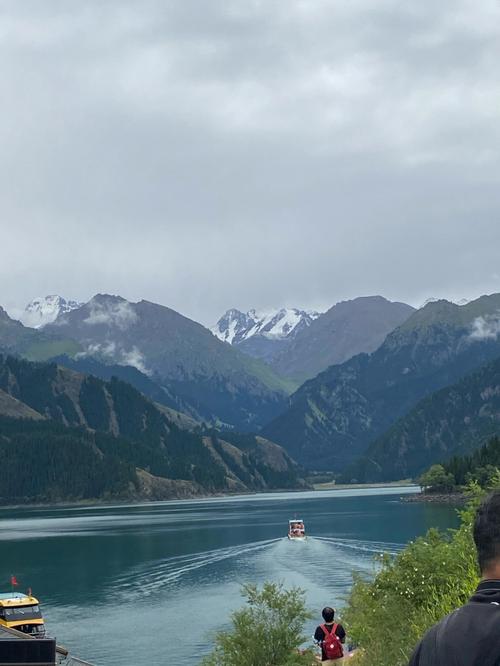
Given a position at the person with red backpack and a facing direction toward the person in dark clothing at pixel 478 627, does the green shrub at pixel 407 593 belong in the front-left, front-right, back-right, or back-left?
front-left

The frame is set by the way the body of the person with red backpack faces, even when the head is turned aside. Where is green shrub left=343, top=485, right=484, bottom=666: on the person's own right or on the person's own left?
on the person's own right

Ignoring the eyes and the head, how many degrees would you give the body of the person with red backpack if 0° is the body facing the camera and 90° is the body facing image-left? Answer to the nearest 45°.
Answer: approximately 180°

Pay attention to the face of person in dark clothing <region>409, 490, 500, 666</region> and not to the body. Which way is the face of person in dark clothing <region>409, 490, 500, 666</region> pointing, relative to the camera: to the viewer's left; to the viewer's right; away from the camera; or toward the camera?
away from the camera

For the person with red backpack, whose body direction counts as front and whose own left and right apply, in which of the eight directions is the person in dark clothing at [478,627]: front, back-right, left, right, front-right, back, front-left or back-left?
back
